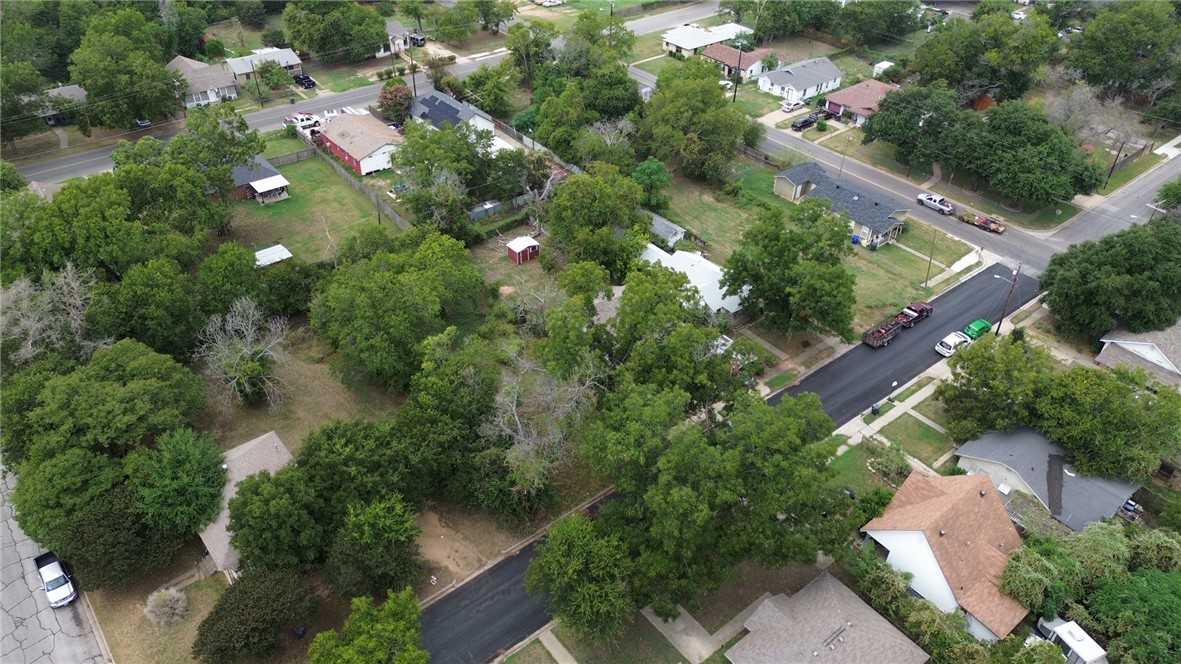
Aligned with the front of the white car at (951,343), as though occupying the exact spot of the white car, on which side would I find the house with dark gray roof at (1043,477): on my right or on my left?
on my right

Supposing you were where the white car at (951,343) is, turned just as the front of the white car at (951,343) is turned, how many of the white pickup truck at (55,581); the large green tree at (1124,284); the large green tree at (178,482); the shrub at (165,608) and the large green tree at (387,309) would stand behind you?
4

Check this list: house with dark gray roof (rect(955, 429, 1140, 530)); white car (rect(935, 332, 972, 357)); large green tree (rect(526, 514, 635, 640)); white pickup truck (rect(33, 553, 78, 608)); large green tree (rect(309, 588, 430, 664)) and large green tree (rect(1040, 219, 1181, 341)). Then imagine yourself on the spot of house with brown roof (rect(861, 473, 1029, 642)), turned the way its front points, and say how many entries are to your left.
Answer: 3

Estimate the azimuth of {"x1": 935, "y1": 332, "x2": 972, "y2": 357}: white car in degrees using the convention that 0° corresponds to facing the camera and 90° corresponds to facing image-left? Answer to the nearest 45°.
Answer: approximately 225°

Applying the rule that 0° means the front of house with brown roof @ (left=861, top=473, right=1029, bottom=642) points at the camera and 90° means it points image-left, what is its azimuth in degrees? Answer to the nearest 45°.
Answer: approximately 135°

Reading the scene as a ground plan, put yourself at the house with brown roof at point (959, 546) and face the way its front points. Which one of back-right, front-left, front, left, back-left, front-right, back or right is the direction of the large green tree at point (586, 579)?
left

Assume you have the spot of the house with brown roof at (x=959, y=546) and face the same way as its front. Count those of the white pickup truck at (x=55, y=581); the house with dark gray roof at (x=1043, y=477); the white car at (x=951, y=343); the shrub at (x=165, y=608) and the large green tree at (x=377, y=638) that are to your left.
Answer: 3

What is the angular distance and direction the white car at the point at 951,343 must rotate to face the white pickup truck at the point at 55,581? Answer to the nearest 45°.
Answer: approximately 180°

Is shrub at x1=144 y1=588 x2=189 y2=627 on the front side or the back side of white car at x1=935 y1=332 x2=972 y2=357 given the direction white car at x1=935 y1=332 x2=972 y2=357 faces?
on the back side

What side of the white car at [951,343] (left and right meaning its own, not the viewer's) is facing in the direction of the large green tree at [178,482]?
back

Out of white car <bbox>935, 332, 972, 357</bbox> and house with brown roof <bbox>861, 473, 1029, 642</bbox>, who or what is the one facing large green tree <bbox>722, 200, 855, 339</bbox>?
the house with brown roof

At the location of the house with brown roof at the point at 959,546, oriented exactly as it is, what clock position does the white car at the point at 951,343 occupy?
The white car is roughly at 1 o'clock from the house with brown roof.

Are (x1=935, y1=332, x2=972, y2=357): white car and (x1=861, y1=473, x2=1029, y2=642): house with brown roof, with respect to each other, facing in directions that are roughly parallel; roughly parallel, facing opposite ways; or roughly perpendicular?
roughly perpendicular

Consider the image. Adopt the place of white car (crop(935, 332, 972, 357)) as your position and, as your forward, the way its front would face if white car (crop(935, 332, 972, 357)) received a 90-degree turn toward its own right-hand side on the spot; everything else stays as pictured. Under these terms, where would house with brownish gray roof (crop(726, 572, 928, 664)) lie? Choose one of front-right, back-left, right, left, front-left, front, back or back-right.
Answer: front-right
